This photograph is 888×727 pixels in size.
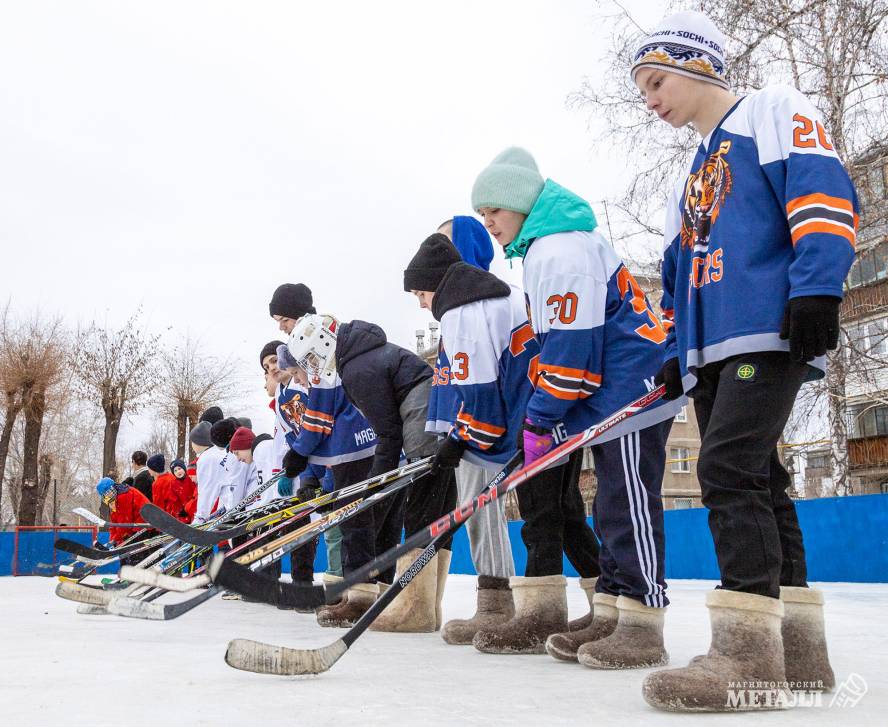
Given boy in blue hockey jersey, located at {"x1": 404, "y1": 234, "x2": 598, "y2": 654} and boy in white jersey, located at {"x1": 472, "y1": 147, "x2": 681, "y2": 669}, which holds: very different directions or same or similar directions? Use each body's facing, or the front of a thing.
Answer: same or similar directions

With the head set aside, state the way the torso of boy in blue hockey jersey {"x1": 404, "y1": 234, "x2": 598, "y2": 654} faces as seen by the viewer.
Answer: to the viewer's left

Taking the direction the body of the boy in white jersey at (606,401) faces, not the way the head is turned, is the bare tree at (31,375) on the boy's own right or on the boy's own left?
on the boy's own right

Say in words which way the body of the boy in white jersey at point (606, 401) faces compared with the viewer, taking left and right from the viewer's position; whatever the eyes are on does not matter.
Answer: facing to the left of the viewer

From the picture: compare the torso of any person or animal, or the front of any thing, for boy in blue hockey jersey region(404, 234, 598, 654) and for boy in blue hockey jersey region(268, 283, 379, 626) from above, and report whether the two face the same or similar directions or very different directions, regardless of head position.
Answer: same or similar directions

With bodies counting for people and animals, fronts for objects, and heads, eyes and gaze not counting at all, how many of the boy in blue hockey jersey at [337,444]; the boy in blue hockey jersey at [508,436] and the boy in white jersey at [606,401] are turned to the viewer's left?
3

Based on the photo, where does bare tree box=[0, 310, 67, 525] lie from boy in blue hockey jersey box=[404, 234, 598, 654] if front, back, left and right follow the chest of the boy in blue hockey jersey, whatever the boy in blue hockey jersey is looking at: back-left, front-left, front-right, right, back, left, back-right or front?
front-right

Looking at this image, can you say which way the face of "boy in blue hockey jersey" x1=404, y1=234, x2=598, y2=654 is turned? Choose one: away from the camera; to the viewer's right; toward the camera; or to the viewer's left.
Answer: to the viewer's left

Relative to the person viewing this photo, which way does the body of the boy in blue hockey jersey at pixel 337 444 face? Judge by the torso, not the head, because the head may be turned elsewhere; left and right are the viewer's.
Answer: facing to the left of the viewer

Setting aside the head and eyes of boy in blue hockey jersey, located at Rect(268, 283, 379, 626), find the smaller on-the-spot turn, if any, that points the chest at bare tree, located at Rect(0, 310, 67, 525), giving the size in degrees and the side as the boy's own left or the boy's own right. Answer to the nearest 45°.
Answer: approximately 45° to the boy's own right

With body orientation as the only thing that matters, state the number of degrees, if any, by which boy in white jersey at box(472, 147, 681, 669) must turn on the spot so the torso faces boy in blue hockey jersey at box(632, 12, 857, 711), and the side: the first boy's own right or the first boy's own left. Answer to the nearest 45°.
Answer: approximately 135° to the first boy's own left
